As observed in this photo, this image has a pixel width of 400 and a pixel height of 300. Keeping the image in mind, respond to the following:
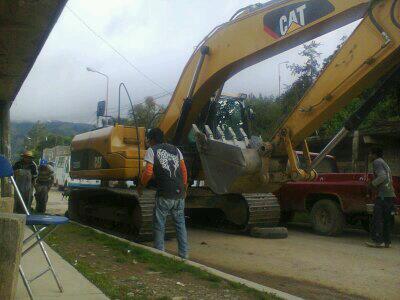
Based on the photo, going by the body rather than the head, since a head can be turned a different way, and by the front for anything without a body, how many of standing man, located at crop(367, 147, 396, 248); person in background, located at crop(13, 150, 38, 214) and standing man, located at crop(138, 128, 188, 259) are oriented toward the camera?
1

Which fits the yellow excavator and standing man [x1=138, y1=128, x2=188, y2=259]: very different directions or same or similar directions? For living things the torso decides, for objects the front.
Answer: very different directions

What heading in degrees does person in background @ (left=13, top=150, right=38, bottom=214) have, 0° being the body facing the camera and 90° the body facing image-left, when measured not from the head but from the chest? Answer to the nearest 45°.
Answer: approximately 0°

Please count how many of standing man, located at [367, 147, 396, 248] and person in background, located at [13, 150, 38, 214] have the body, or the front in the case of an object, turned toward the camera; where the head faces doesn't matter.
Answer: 1

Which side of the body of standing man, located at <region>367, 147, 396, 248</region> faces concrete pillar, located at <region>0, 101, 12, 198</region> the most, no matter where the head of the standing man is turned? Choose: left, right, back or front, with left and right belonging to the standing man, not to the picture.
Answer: front

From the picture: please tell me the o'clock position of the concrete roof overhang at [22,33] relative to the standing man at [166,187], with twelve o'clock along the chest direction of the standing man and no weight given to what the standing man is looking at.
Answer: The concrete roof overhang is roughly at 9 o'clock from the standing man.

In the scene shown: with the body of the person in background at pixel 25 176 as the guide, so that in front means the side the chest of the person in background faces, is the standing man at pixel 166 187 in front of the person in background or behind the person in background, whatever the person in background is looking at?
in front

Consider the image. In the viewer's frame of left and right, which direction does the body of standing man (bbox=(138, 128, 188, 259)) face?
facing away from the viewer and to the left of the viewer

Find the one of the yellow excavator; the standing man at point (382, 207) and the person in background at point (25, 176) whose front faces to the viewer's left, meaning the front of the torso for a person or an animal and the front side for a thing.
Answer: the standing man

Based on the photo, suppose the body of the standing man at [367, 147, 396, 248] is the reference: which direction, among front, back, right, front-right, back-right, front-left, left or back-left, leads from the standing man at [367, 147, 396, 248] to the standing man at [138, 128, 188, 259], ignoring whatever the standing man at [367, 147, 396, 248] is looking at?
front-left

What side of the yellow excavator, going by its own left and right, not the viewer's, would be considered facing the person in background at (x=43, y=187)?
back

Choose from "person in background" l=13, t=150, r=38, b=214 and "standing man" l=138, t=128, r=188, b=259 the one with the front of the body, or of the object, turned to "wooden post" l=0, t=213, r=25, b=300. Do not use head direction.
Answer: the person in background

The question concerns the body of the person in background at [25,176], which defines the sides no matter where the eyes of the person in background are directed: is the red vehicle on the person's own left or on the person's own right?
on the person's own left

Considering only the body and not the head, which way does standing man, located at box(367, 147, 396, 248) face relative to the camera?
to the viewer's left
